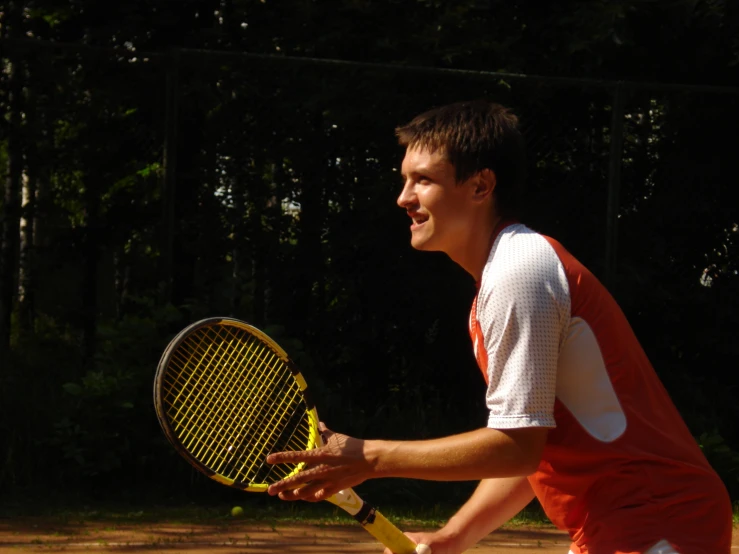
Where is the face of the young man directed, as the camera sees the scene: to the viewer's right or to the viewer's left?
to the viewer's left

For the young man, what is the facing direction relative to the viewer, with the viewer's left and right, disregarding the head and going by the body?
facing to the left of the viewer
